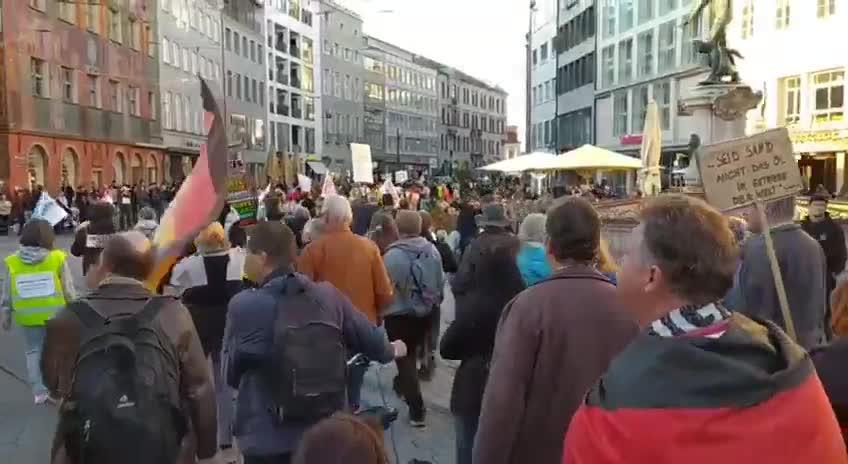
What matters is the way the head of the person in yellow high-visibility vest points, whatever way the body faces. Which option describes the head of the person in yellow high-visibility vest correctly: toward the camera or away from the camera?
away from the camera

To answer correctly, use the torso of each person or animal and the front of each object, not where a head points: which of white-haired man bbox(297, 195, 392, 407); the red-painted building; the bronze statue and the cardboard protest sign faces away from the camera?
the white-haired man

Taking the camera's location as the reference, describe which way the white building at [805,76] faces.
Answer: facing the viewer and to the left of the viewer

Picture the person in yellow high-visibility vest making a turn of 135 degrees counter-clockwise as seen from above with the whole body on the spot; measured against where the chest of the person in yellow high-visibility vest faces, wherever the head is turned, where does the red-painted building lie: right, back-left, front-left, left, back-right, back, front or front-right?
back-right

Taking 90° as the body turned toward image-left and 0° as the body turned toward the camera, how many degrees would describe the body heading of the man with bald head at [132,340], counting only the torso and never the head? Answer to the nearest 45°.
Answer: approximately 180°

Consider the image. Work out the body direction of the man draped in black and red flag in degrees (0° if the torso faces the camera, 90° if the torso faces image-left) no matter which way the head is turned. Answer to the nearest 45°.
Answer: approximately 135°

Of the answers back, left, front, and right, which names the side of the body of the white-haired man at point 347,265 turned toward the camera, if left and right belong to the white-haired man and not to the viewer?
back

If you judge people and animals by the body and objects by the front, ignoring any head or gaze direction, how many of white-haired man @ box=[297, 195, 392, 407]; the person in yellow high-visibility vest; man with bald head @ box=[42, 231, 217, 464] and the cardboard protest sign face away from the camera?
3

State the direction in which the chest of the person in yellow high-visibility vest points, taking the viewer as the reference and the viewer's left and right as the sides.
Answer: facing away from the viewer

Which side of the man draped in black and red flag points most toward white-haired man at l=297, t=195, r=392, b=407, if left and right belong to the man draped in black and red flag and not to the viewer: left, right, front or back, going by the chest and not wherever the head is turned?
front

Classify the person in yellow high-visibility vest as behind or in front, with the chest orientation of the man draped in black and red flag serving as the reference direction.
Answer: in front

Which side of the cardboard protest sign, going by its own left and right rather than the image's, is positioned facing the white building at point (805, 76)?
back

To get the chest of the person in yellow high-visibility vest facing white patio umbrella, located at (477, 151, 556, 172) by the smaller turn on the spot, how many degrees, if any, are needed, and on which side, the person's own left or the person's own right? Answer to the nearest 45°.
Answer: approximately 45° to the person's own right

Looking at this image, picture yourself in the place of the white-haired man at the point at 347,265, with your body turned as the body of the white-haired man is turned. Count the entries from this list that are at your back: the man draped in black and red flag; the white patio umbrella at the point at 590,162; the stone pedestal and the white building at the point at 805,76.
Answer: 1
